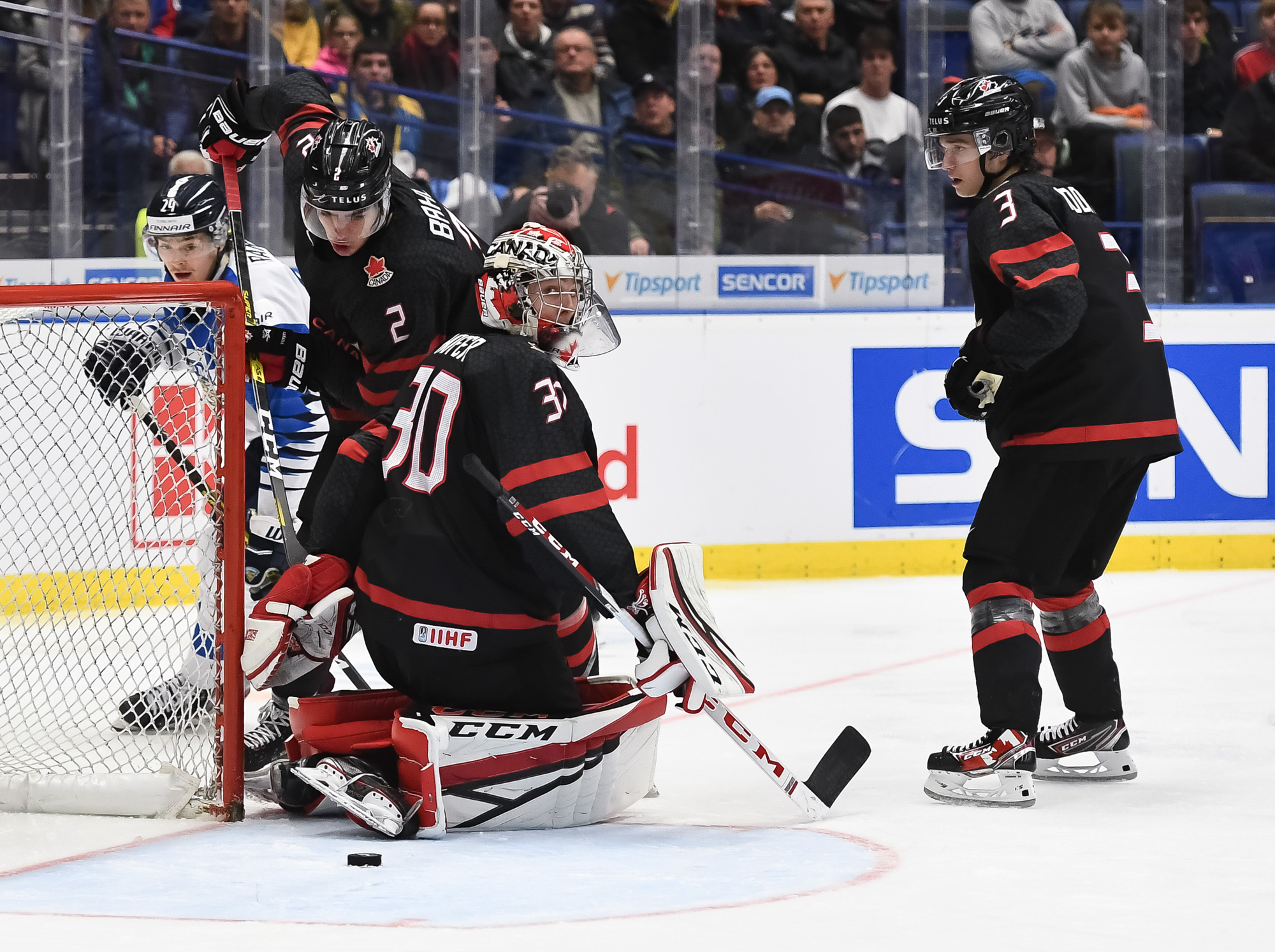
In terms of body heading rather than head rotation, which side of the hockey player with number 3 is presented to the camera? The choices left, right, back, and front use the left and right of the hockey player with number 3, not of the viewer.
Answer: left

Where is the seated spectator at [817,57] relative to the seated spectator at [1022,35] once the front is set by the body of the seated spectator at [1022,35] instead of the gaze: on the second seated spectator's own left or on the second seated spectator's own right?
on the second seated spectator's own right

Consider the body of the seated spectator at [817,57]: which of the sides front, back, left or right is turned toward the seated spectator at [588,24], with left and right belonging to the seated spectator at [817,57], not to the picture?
right

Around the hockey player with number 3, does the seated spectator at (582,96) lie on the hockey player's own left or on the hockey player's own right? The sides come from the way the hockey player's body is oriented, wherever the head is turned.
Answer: on the hockey player's own right

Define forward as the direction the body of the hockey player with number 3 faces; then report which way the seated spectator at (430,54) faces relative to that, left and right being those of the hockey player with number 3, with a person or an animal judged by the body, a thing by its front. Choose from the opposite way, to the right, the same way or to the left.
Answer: to the left

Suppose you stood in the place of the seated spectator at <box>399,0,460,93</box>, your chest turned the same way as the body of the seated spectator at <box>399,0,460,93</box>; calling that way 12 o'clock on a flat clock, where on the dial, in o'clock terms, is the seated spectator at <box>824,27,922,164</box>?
the seated spectator at <box>824,27,922,164</box> is roughly at 9 o'clock from the seated spectator at <box>399,0,460,93</box>.
